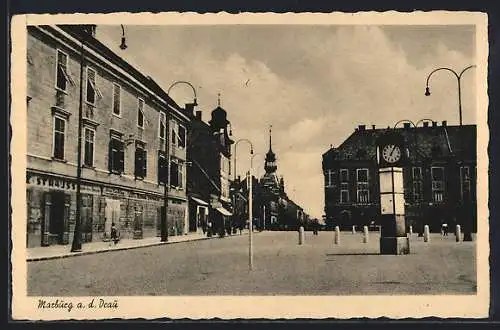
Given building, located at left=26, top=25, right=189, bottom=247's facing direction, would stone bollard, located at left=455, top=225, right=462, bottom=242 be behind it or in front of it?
in front

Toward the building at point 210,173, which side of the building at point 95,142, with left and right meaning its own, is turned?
left

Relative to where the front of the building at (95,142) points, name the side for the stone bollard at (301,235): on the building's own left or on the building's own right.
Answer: on the building's own left

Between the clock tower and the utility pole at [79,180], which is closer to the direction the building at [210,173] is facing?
the clock tower

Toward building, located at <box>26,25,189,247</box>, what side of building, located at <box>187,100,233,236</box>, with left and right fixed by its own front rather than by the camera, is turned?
right

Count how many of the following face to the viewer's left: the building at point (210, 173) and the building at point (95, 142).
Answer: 0

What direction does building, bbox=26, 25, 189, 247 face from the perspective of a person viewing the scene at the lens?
facing the viewer and to the right of the viewer

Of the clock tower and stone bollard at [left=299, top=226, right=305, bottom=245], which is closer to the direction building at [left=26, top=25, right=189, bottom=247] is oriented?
the clock tower

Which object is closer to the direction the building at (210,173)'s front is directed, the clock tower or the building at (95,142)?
the clock tower

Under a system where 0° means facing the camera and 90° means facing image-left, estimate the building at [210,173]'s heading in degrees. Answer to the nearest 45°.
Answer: approximately 315°

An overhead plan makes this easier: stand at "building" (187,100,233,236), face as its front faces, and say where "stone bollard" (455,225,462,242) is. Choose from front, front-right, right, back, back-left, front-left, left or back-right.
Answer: front
